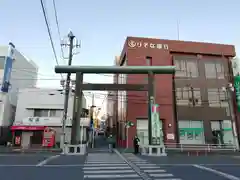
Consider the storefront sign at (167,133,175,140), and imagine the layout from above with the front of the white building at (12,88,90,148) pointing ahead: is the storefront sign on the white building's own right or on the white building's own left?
on the white building's own left

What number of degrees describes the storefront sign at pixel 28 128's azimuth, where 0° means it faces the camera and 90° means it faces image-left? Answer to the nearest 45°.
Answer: approximately 0°

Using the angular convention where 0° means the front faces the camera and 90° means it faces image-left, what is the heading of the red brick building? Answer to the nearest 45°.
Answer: approximately 0°

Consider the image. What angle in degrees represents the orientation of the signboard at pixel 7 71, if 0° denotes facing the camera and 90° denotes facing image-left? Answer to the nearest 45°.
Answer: approximately 315°

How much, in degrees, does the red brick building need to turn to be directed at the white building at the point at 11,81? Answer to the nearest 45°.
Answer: approximately 90° to its right

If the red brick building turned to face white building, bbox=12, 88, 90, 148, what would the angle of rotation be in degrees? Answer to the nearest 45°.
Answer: approximately 90° to its right
